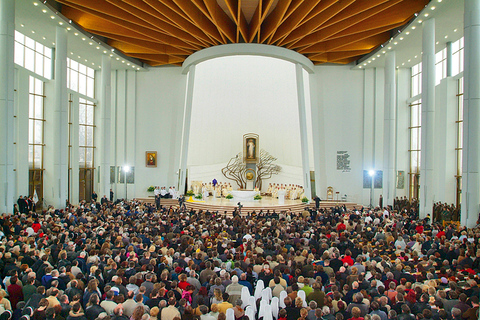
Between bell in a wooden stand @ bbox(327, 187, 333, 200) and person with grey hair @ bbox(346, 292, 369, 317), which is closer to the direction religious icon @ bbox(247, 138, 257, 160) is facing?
the person with grey hair

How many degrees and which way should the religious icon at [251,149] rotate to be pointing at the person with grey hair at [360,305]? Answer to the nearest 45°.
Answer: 0° — it already faces them

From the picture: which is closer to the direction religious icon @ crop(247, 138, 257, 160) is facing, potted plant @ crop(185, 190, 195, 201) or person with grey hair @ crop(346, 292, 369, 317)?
the person with grey hair

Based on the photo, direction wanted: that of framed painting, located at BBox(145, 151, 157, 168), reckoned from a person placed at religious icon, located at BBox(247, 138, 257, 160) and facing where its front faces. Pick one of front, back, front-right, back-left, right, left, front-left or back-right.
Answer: right

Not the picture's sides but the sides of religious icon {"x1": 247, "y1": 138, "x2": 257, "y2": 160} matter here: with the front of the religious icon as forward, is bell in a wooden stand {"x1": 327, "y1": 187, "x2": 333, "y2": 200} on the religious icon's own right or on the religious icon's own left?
on the religious icon's own left

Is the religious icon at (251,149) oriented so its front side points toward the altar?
yes

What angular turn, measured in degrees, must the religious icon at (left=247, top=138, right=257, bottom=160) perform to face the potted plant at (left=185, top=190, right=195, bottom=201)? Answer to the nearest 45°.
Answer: approximately 45° to its right

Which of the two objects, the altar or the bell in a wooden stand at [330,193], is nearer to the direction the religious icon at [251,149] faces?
the altar

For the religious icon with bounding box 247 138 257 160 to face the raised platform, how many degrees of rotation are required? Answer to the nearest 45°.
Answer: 0° — it already faces it

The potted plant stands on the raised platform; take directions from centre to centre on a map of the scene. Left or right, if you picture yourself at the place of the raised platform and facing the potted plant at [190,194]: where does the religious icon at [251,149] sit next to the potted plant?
right

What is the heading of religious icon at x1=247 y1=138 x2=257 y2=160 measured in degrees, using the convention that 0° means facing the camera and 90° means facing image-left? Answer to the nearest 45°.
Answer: approximately 0°
